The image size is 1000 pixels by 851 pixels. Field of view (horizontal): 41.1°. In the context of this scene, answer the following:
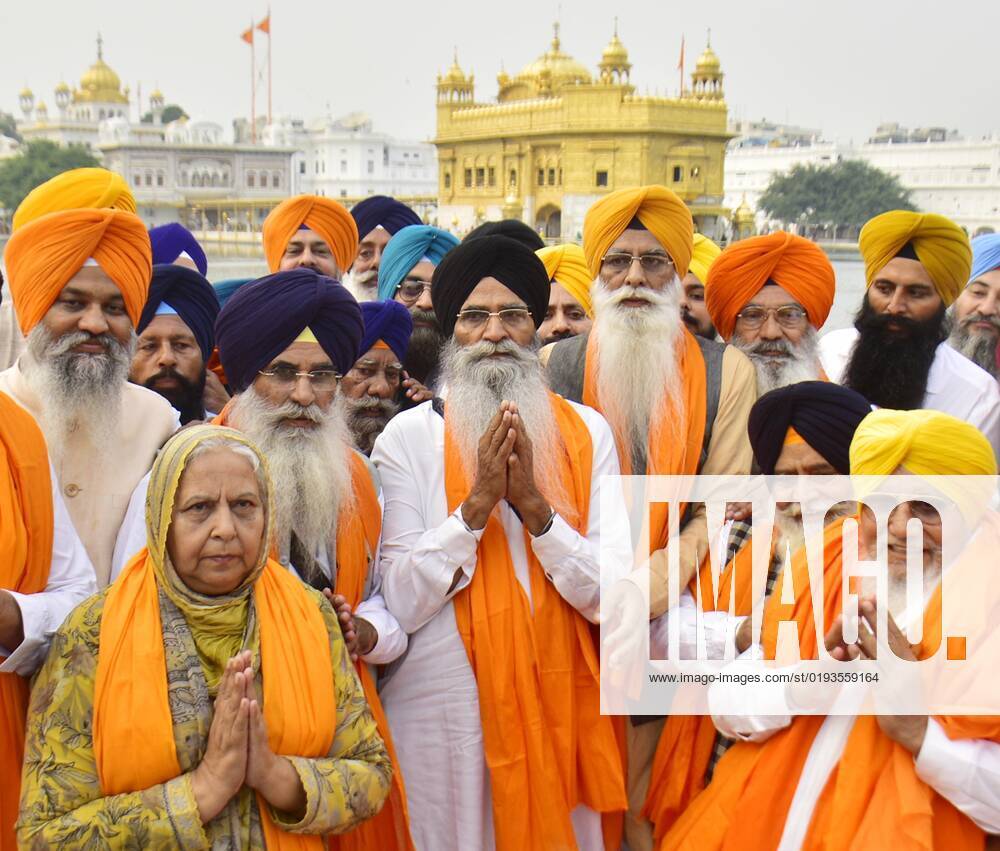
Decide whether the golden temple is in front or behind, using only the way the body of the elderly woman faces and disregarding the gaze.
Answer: behind

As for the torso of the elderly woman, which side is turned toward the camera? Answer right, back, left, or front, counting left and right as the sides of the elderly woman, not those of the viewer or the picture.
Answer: front
